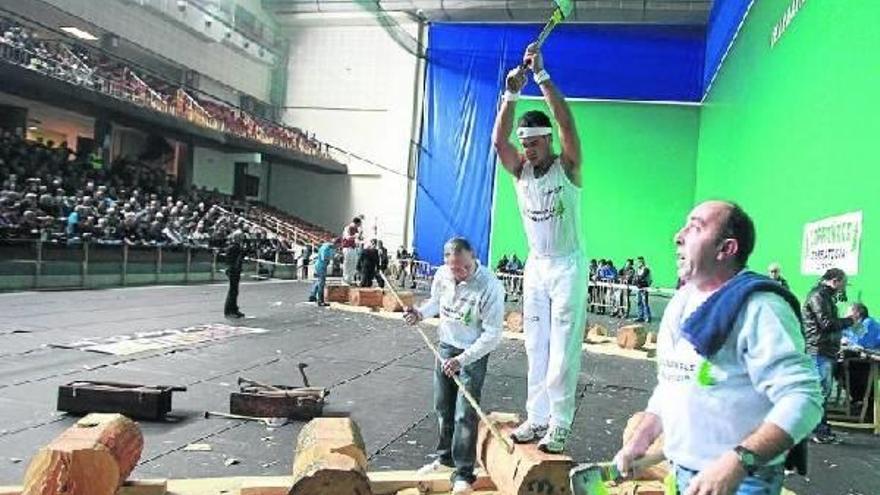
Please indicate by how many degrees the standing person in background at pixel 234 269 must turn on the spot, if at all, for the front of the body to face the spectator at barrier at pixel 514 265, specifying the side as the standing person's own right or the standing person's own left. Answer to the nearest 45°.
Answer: approximately 45° to the standing person's own left

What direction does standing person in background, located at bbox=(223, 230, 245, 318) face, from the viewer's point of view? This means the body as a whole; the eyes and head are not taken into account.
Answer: to the viewer's right

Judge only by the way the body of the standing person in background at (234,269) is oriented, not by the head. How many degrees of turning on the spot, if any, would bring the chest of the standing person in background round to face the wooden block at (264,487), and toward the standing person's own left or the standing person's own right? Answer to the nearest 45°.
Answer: approximately 90° to the standing person's own right

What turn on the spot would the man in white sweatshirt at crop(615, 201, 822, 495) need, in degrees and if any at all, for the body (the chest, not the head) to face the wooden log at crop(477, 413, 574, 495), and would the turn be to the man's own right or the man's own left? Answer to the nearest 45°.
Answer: approximately 90° to the man's own right

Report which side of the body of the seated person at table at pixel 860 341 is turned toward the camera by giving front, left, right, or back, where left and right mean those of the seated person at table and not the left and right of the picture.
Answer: left

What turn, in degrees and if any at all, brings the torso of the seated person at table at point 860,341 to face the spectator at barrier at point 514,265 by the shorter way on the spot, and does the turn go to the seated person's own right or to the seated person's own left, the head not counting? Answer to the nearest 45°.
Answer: approximately 45° to the seated person's own right

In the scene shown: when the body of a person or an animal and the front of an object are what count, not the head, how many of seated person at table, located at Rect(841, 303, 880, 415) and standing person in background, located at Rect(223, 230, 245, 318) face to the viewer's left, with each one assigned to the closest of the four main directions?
1
